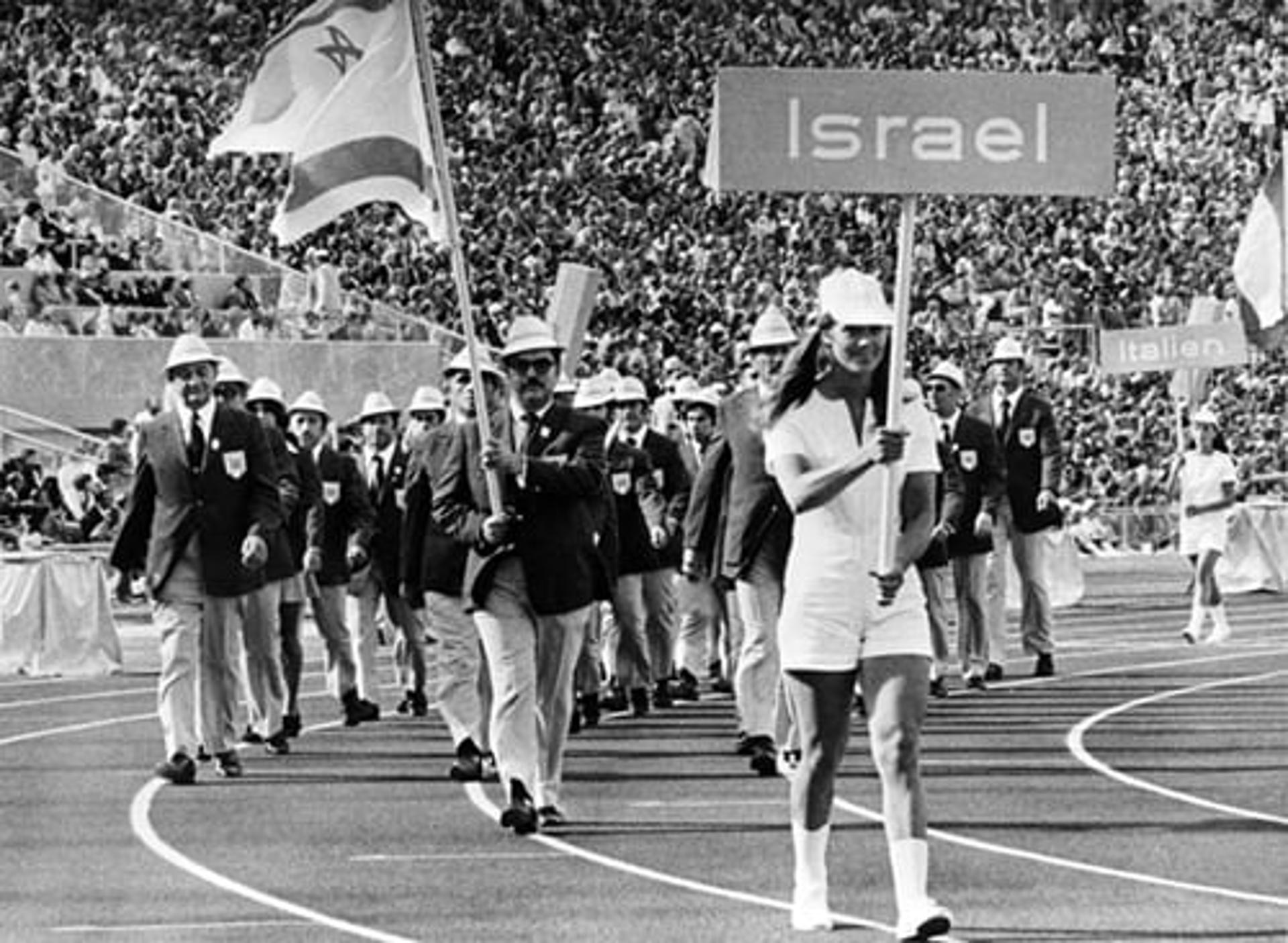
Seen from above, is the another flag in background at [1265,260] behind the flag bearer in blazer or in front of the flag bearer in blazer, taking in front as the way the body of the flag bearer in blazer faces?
behind

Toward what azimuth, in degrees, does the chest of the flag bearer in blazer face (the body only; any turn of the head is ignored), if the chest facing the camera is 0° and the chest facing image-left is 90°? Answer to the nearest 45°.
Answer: approximately 0°
